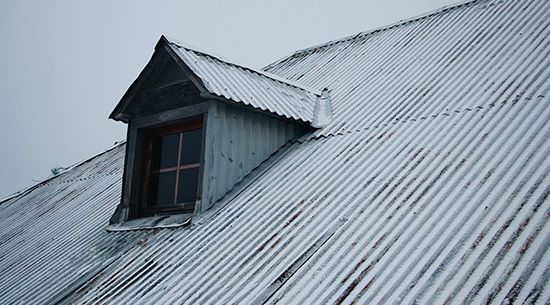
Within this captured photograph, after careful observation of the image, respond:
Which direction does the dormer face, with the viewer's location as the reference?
facing the viewer and to the left of the viewer
